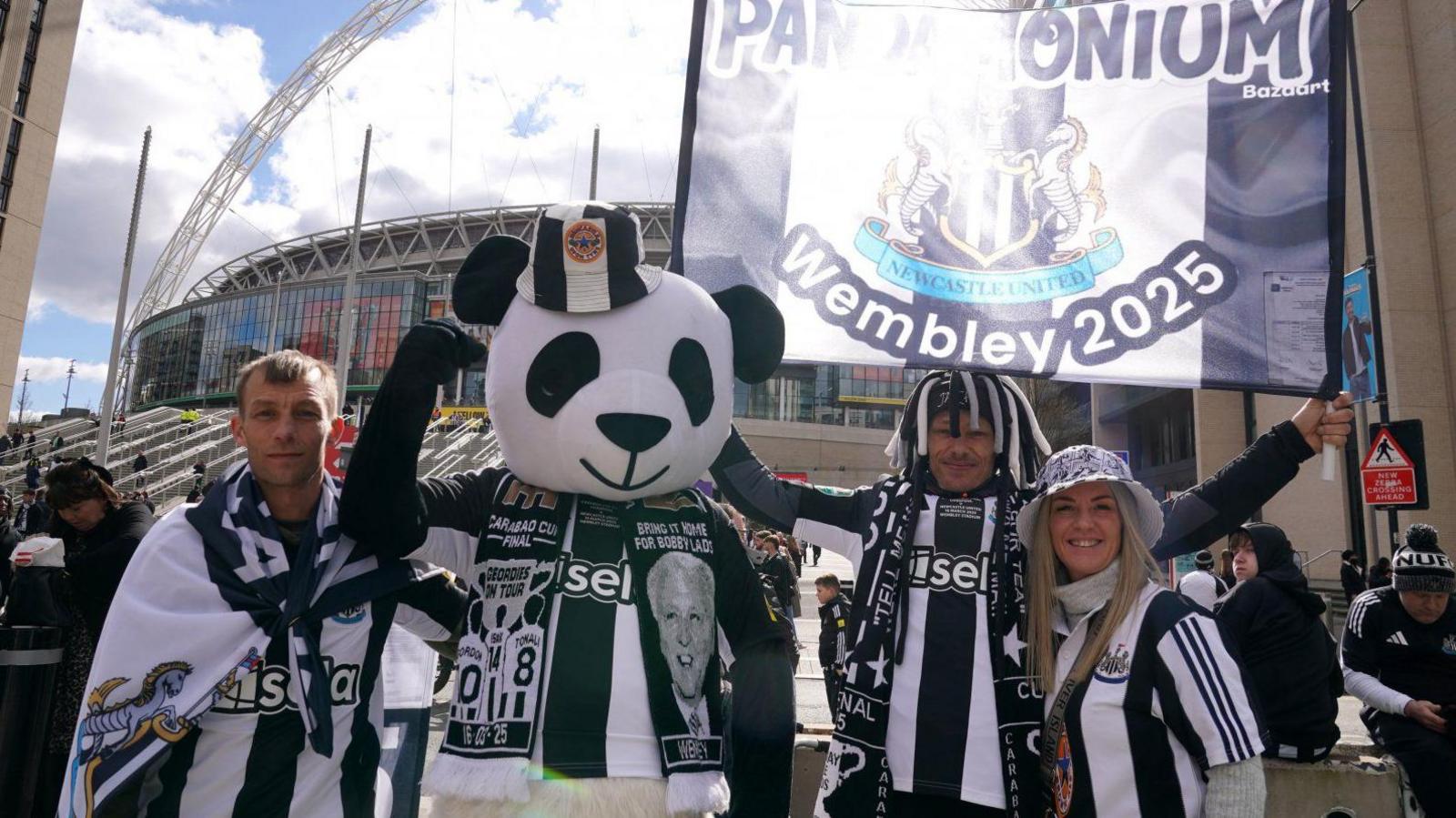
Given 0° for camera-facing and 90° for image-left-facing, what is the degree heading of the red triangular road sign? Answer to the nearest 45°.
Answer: approximately 0°

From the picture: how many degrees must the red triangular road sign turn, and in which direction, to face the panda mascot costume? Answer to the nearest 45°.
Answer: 0° — it already faces it

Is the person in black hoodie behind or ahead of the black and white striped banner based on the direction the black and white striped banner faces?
behind

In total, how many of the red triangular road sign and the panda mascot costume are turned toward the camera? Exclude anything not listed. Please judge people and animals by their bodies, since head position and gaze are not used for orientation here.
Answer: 2

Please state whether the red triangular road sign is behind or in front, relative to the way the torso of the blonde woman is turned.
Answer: behind

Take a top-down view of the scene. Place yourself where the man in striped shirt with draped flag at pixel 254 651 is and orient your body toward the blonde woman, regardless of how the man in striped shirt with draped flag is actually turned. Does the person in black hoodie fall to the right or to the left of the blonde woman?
left

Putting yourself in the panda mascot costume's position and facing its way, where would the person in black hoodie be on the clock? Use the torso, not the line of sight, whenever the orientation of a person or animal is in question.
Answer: The person in black hoodie is roughly at 8 o'clock from the panda mascot costume.
